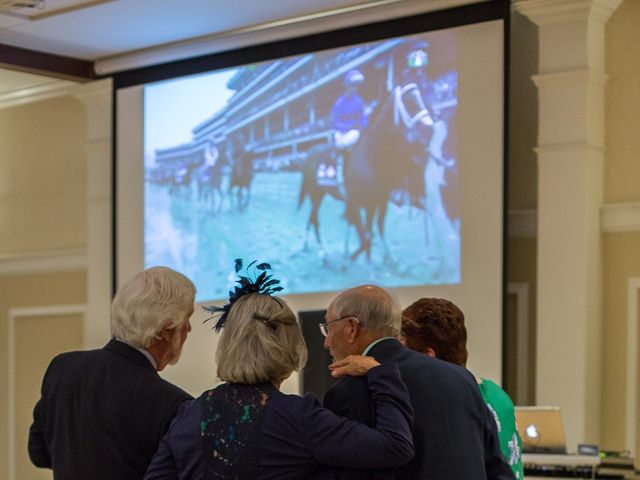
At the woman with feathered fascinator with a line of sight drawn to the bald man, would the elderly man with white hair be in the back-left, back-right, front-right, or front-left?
back-left

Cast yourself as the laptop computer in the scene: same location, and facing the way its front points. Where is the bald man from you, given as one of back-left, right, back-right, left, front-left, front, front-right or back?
back

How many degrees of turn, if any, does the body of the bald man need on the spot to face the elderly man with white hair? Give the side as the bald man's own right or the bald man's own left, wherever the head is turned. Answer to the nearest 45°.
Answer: approximately 45° to the bald man's own left

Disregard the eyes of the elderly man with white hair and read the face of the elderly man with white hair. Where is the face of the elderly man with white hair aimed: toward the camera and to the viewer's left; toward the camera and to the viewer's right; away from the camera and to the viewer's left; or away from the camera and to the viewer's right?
away from the camera and to the viewer's right

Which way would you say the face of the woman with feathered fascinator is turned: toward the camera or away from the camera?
away from the camera

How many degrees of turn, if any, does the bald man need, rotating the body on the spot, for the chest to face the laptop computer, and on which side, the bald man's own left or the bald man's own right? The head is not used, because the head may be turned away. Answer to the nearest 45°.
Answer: approximately 45° to the bald man's own right

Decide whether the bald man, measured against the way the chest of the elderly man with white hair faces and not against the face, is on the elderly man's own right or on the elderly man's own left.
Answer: on the elderly man's own right

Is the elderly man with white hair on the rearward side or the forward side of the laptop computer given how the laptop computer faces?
on the rearward side

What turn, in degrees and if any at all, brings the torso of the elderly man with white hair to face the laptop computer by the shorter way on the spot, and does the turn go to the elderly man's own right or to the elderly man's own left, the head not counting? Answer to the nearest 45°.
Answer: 0° — they already face it

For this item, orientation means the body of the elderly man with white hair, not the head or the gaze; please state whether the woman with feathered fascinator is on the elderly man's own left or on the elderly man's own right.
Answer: on the elderly man's own right

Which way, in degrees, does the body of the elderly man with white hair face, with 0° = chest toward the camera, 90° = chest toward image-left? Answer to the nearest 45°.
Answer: approximately 225°

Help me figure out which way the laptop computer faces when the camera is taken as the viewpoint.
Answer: facing away from the viewer

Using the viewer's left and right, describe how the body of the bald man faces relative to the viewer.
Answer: facing away from the viewer and to the left of the viewer
